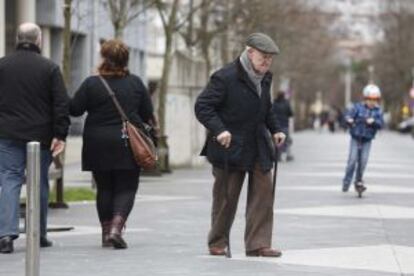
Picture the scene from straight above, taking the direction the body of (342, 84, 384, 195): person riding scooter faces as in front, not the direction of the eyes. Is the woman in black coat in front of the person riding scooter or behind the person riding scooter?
in front

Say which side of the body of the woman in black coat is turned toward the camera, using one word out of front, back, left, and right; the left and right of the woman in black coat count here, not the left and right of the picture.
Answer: back

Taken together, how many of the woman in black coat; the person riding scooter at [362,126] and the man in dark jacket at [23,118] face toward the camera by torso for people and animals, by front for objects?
1

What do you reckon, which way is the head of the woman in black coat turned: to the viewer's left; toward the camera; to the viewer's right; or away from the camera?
away from the camera

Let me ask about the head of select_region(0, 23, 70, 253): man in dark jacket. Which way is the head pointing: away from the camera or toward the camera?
away from the camera

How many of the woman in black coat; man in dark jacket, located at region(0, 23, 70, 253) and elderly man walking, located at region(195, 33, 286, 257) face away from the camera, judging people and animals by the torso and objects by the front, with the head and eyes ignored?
2

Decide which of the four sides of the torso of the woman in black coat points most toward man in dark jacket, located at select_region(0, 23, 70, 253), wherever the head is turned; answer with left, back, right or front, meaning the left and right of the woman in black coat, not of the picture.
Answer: left

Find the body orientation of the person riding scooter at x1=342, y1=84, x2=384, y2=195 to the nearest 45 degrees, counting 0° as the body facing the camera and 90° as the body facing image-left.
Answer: approximately 0°

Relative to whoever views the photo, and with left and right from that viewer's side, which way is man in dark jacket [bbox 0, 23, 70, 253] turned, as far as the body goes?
facing away from the viewer
